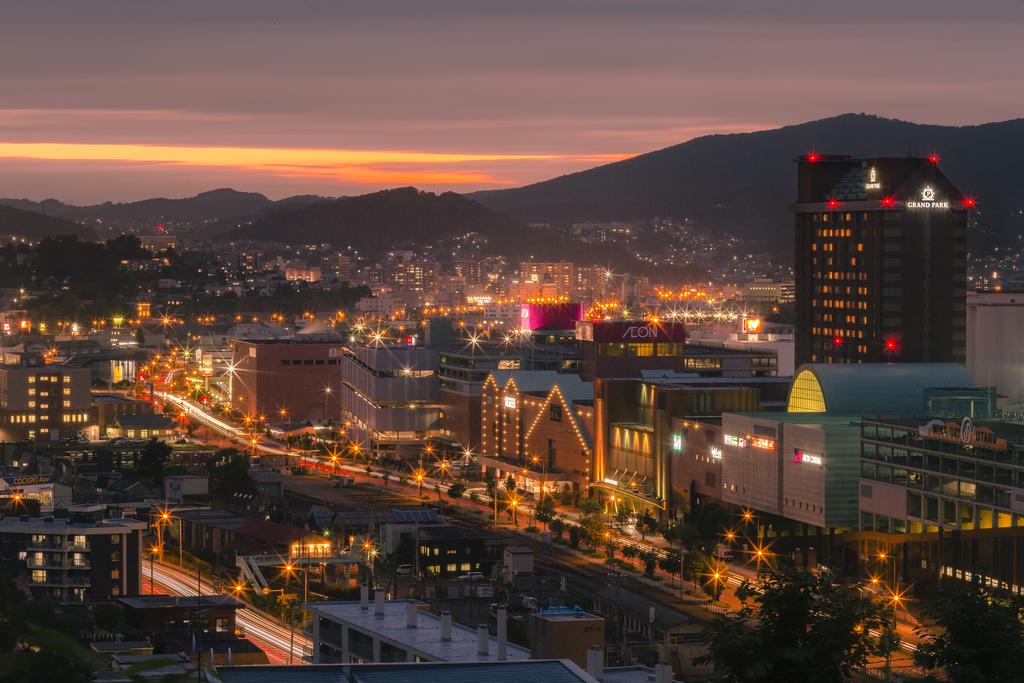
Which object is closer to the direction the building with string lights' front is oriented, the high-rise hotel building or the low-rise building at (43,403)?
the low-rise building

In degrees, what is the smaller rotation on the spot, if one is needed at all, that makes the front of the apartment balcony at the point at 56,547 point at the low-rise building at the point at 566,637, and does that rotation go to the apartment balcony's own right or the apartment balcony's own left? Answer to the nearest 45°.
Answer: approximately 45° to the apartment balcony's own left

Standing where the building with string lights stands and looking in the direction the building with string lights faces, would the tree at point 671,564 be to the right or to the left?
on its left

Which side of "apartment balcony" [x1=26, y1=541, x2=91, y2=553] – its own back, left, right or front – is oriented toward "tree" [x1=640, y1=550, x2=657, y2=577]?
left

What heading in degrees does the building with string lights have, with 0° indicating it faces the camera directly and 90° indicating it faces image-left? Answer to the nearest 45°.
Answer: approximately 45°

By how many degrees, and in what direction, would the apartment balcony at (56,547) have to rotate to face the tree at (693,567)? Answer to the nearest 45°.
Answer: approximately 90° to its left

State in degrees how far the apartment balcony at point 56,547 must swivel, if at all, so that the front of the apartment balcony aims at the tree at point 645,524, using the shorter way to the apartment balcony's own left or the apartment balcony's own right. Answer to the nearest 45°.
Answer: approximately 90° to the apartment balcony's own left

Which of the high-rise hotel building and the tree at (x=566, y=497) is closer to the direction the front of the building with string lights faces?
the tree
